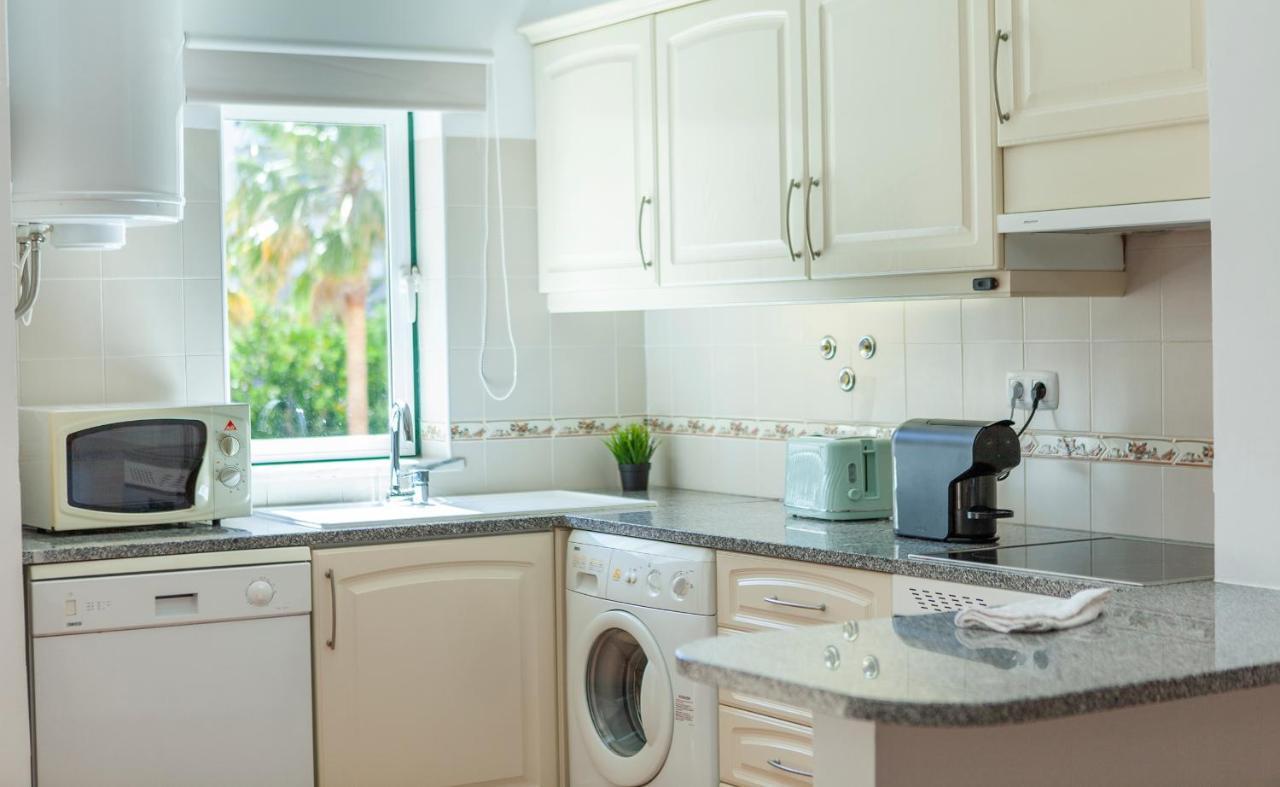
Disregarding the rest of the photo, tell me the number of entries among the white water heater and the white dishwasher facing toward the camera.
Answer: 2

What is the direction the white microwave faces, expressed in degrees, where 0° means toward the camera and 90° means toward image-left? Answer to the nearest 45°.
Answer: approximately 0°

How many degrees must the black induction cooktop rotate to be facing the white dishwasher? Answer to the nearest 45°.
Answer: approximately 45° to its right

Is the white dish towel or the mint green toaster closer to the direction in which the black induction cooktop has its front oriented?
the white dish towel

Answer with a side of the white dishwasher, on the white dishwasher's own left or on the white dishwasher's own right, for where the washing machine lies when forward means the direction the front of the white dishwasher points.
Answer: on the white dishwasher's own left
